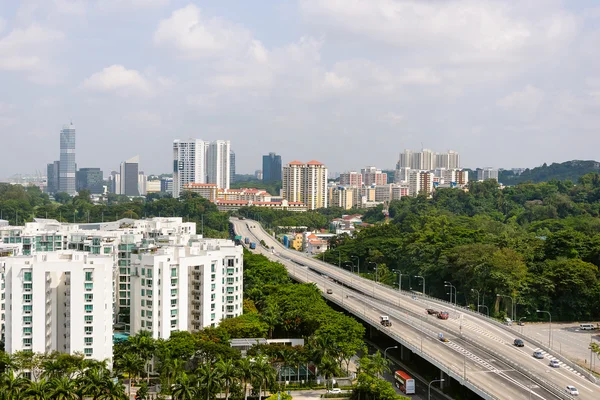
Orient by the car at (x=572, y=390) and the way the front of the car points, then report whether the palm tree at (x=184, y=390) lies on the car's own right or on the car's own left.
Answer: on the car's own right

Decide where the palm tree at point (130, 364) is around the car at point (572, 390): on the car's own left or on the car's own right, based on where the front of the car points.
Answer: on the car's own right

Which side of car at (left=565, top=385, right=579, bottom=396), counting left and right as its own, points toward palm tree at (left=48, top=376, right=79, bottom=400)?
right

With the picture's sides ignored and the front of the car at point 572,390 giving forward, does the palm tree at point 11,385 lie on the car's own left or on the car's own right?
on the car's own right

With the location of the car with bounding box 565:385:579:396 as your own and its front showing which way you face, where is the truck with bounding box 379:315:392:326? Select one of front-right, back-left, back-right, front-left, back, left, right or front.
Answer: back

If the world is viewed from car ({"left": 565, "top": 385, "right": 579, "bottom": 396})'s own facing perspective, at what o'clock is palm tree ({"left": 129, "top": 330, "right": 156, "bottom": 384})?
The palm tree is roughly at 4 o'clock from the car.

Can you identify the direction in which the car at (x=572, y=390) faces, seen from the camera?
facing the viewer and to the right of the viewer

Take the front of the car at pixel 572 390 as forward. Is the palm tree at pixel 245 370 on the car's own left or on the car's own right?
on the car's own right

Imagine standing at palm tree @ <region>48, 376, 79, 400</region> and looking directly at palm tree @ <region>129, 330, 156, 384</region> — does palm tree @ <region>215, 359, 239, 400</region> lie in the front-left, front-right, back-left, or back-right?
front-right

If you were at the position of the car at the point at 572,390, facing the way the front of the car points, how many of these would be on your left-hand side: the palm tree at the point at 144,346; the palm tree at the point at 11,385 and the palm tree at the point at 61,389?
0

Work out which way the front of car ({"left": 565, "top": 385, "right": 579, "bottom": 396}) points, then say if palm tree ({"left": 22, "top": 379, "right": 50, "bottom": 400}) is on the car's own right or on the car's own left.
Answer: on the car's own right
